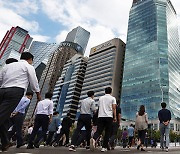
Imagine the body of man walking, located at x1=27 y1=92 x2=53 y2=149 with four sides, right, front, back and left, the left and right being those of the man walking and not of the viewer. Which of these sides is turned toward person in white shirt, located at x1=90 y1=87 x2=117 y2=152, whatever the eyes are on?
right

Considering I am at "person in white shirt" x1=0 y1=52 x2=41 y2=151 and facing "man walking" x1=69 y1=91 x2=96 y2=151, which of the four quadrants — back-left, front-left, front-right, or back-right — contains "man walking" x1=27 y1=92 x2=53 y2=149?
front-left

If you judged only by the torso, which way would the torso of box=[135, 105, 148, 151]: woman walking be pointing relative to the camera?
away from the camera

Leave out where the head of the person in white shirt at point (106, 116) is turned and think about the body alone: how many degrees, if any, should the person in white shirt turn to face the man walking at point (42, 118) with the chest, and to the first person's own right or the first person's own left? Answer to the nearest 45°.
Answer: approximately 135° to the first person's own left

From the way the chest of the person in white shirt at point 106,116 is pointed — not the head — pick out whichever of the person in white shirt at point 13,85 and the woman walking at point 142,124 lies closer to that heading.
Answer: the woman walking

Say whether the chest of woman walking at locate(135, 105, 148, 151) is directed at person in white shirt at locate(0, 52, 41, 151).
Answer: no

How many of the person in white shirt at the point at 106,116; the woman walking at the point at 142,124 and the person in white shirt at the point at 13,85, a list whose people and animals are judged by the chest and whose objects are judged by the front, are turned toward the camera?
0

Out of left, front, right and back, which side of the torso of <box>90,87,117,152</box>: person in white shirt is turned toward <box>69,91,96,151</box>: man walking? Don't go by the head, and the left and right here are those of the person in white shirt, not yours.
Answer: left

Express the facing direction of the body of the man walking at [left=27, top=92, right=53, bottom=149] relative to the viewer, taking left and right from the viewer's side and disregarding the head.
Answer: facing away from the viewer and to the right of the viewer

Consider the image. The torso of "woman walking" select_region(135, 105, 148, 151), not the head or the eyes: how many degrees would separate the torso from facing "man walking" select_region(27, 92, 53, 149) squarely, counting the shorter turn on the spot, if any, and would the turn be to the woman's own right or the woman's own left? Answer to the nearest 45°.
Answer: approximately 135° to the woman's own left

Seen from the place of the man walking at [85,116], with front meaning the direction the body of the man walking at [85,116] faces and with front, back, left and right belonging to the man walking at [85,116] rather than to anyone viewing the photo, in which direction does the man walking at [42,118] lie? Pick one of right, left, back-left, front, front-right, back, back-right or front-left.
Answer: back-left

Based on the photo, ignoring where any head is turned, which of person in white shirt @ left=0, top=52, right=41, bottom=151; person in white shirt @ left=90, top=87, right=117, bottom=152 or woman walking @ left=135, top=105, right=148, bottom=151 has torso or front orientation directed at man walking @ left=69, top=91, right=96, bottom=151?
person in white shirt @ left=0, top=52, right=41, bottom=151

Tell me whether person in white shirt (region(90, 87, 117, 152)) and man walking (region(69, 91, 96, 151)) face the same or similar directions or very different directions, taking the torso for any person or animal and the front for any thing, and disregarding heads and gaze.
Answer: same or similar directions

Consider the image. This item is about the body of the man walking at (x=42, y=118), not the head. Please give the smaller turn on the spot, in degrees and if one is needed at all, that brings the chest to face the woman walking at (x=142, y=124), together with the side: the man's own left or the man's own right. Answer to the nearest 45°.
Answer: approximately 45° to the man's own right

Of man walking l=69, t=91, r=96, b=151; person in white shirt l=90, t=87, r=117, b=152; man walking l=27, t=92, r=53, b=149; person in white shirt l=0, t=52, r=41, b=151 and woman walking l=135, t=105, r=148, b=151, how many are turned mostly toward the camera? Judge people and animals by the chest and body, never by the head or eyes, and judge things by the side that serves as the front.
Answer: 0

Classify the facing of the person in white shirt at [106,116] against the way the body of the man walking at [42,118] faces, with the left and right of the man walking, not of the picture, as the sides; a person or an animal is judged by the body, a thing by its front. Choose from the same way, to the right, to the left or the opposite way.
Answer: the same way

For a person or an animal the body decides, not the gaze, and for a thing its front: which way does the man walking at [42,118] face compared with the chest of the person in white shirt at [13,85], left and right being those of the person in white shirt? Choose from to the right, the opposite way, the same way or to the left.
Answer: the same way
